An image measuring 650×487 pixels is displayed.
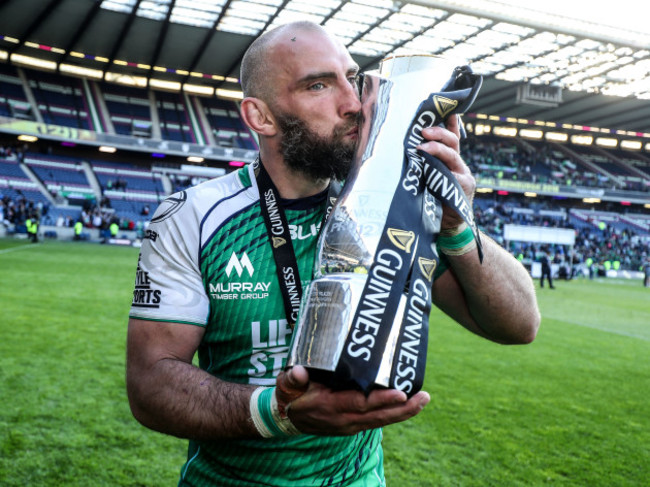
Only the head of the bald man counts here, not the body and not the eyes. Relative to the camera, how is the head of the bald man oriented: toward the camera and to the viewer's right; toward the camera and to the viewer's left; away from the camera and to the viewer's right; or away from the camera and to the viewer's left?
toward the camera and to the viewer's right

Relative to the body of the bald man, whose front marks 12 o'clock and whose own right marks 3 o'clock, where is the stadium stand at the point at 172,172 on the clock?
The stadium stand is roughly at 7 o'clock from the bald man.
